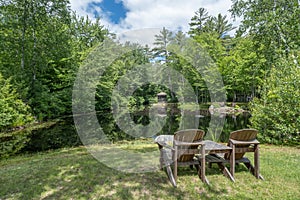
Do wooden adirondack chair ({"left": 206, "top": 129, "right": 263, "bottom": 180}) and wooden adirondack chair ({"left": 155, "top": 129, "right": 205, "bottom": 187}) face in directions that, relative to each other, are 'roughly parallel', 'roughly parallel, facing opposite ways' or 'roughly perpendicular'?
roughly parallel

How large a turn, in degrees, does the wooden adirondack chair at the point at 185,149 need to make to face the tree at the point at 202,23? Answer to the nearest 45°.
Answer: approximately 45° to its right

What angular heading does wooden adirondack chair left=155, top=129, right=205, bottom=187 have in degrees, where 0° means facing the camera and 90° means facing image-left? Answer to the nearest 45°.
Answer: approximately 135°

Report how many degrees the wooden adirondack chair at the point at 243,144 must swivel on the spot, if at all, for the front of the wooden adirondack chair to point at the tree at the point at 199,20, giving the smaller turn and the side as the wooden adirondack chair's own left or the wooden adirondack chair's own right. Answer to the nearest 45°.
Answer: approximately 45° to the wooden adirondack chair's own right

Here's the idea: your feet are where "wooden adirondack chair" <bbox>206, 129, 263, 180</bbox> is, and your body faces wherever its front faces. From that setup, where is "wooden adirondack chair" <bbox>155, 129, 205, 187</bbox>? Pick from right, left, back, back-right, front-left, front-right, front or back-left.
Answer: left

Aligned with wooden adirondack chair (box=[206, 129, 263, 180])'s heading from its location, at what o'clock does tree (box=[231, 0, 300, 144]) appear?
The tree is roughly at 2 o'clock from the wooden adirondack chair.

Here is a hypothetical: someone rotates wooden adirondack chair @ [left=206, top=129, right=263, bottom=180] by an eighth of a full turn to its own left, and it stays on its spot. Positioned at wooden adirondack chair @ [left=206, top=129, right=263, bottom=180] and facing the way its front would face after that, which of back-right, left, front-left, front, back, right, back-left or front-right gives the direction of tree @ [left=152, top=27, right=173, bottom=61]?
front-right

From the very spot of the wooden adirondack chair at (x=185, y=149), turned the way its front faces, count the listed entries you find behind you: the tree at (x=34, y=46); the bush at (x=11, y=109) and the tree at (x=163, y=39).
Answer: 0

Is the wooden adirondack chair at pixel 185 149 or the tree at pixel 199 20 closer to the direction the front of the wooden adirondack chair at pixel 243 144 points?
the tree

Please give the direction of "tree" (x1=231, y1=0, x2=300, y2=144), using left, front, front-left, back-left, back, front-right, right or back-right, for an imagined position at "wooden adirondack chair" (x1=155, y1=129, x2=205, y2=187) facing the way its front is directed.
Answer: right

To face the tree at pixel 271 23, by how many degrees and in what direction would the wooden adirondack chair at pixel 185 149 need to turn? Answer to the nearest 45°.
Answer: approximately 90° to its right

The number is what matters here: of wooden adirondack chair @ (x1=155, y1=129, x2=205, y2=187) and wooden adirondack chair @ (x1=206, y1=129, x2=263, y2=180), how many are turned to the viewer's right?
0

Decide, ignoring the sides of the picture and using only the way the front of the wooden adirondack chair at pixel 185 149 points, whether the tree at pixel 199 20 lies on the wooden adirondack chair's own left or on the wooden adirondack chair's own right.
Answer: on the wooden adirondack chair's own right

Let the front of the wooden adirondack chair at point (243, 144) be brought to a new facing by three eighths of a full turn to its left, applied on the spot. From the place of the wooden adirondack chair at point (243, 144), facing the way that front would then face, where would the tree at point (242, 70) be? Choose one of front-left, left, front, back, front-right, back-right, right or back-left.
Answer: back

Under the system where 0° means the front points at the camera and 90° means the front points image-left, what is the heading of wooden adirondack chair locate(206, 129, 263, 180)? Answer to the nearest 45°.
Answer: approximately 135°
